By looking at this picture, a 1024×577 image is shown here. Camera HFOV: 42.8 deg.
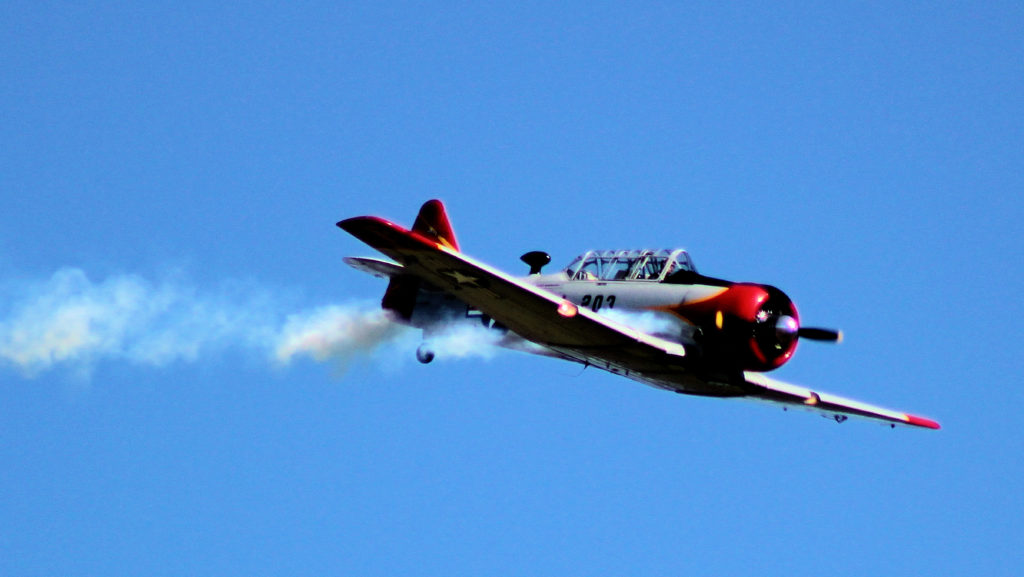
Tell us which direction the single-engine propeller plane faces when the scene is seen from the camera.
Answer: facing the viewer and to the right of the viewer
